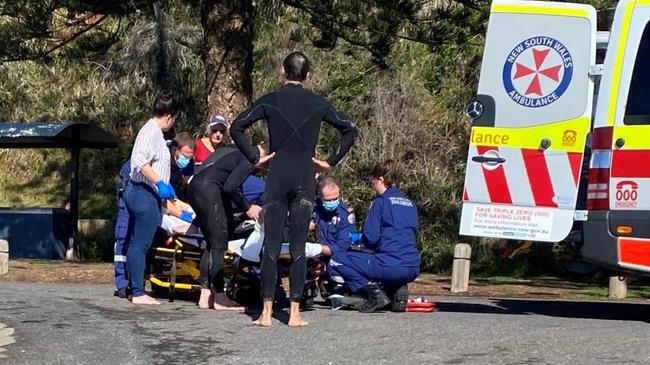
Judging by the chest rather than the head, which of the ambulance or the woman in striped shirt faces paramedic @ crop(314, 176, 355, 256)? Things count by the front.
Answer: the woman in striped shirt

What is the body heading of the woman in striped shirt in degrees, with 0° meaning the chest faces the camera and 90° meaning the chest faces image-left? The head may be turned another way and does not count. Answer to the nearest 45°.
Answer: approximately 270°

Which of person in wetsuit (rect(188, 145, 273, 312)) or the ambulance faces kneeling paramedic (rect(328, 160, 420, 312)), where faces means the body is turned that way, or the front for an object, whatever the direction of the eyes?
the person in wetsuit

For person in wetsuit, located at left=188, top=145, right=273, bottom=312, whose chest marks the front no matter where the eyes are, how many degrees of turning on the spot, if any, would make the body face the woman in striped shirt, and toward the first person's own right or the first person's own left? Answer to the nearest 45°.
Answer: approximately 135° to the first person's own left

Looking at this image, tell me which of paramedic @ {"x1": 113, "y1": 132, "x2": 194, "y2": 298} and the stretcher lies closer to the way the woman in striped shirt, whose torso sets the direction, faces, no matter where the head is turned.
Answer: the stretcher

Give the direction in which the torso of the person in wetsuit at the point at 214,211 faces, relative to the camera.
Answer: to the viewer's right

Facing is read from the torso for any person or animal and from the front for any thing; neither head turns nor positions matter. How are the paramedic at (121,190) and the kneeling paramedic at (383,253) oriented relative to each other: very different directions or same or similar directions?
very different directions
